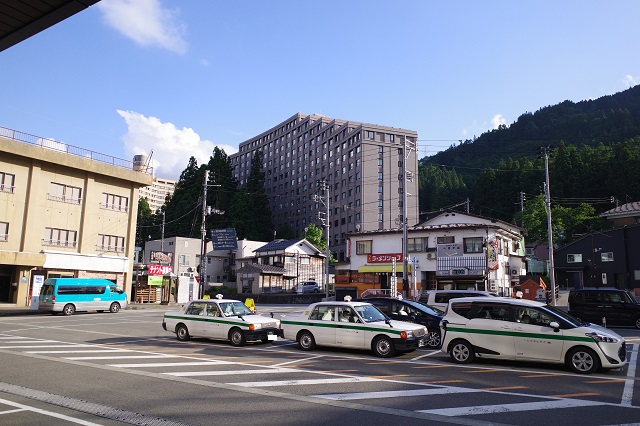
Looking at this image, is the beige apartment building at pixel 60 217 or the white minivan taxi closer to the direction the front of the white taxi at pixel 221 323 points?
the white minivan taxi

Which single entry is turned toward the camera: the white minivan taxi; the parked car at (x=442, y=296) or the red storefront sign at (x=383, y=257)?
the red storefront sign

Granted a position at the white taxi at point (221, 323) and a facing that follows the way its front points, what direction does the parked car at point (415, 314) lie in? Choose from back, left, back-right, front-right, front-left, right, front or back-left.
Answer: front-left

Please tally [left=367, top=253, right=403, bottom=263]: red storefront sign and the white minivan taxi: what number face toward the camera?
1

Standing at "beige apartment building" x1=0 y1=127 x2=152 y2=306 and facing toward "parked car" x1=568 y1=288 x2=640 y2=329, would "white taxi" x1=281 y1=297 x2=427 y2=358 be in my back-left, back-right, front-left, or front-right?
front-right

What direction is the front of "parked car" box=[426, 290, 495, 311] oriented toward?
to the viewer's right

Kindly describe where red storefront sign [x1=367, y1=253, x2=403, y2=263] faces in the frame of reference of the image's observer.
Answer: facing the viewer

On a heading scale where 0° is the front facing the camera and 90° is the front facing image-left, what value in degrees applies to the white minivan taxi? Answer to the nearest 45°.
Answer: approximately 270°

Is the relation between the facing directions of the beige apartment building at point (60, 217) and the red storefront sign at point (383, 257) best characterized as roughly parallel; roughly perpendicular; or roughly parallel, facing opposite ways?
roughly perpendicular

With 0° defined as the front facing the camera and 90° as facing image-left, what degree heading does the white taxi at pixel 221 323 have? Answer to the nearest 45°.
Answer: approximately 315°

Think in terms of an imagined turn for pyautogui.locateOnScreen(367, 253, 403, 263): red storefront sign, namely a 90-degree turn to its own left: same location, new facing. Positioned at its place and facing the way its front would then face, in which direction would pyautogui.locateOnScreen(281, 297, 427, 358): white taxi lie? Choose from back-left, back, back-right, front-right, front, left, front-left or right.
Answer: right

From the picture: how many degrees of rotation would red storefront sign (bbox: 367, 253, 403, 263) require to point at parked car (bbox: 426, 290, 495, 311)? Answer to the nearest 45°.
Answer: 0° — it already faces it

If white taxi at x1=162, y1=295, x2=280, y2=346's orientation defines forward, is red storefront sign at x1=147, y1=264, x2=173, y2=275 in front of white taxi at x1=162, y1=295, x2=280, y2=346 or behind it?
behind

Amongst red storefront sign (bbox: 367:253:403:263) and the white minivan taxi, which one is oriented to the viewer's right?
the white minivan taxi

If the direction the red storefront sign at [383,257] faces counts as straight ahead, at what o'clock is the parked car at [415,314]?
The parked car is roughly at 12 o'clock from the red storefront sign.

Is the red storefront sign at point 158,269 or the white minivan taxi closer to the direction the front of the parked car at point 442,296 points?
the white minivan taxi

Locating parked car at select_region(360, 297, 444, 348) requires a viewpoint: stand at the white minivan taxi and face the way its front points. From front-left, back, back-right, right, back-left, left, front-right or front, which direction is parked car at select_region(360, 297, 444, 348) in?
back-left

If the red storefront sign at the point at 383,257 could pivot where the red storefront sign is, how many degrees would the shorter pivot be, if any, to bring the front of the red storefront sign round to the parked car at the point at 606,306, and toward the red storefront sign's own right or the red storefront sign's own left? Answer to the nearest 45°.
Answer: approximately 45° to the red storefront sign's own left

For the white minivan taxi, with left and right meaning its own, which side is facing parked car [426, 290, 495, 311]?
left

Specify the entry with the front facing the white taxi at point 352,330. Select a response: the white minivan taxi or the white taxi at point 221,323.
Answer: the white taxi at point 221,323
